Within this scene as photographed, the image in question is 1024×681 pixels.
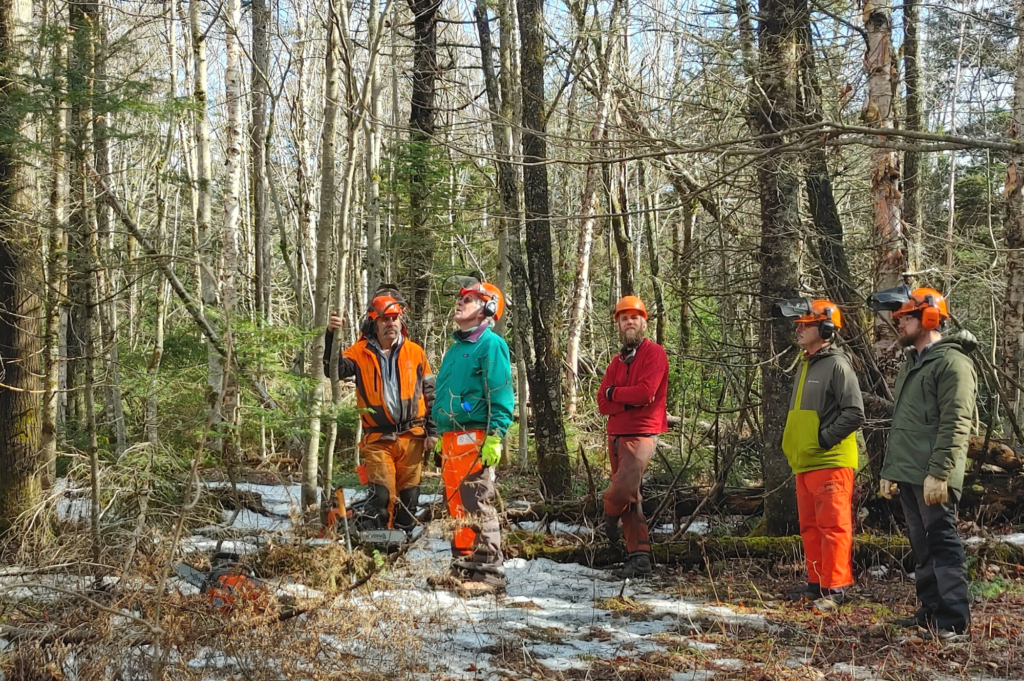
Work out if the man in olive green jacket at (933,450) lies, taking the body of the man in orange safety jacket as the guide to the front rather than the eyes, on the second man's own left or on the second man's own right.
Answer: on the second man's own left

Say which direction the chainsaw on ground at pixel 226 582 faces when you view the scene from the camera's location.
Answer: facing away from the viewer and to the left of the viewer

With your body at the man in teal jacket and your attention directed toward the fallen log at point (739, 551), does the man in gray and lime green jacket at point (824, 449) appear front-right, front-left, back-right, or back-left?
front-right

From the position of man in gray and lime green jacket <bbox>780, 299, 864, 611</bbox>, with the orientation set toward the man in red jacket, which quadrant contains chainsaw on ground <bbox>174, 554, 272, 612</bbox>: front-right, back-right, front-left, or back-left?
front-left

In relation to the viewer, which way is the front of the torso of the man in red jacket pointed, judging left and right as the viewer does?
facing the viewer and to the left of the viewer

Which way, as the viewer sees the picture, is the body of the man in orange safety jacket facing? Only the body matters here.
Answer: toward the camera

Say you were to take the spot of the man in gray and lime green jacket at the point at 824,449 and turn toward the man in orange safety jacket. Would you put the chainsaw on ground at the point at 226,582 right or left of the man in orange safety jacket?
left

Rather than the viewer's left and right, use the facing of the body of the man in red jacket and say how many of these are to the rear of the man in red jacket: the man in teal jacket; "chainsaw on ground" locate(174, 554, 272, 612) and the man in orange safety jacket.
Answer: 0

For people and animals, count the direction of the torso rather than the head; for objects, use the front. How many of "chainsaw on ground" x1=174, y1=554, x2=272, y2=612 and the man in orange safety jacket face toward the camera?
1

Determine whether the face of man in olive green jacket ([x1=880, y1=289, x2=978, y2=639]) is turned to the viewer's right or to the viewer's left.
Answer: to the viewer's left

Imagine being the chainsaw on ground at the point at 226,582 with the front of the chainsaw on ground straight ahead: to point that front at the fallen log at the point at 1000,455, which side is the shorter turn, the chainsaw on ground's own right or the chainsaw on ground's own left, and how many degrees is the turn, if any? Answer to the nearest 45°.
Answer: approximately 135° to the chainsaw on ground's own right

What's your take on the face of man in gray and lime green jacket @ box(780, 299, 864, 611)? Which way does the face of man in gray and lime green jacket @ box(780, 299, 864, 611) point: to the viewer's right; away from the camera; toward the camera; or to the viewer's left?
to the viewer's left

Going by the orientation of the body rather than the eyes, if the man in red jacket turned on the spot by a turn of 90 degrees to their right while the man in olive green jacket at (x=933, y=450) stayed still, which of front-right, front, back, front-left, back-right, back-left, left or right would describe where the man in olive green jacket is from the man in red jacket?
back

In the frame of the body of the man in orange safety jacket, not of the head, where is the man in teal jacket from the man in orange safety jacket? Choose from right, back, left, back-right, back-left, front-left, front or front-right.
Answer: front-left
